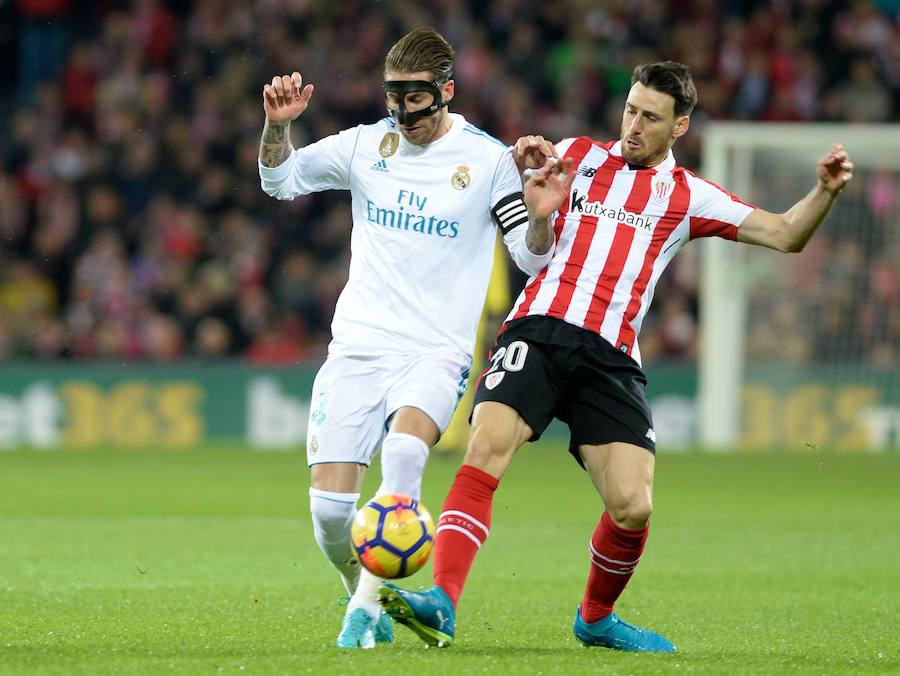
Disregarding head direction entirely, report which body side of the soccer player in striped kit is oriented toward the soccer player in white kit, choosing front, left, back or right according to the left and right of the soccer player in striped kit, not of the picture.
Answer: right

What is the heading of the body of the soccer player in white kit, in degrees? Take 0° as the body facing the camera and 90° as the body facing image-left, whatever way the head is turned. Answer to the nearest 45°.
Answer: approximately 0°

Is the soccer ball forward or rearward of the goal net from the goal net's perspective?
forward

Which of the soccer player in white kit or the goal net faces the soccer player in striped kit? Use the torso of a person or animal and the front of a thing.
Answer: the goal net

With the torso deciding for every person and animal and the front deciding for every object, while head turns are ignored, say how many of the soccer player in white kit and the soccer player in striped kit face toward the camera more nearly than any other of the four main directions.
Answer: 2

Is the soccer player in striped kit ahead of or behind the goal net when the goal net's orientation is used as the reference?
ahead

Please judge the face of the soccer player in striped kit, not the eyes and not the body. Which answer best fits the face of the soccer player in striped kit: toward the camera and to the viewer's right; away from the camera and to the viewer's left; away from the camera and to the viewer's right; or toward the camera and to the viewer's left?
toward the camera and to the viewer's left

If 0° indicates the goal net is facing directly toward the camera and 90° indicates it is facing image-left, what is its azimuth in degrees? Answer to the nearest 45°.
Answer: approximately 0°

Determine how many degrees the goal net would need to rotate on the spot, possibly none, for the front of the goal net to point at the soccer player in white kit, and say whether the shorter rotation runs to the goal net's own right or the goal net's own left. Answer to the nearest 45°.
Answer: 0° — it already faces them

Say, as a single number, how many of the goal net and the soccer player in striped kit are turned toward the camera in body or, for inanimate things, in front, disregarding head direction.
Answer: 2
